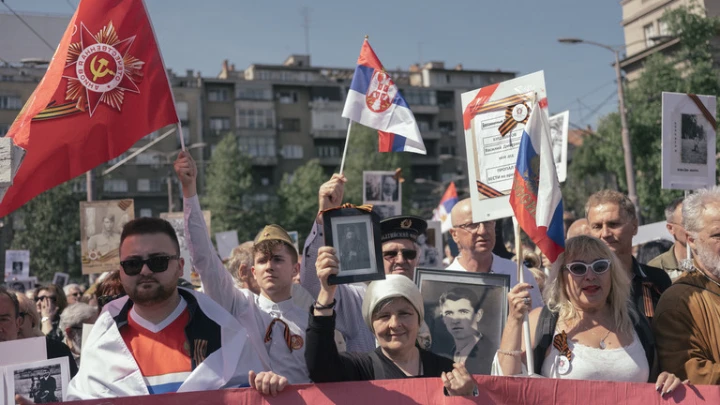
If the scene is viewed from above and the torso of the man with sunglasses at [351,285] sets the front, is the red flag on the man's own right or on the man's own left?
on the man's own right

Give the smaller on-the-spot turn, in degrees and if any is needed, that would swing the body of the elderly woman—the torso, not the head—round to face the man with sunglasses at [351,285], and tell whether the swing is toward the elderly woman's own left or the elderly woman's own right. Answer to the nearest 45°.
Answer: approximately 180°

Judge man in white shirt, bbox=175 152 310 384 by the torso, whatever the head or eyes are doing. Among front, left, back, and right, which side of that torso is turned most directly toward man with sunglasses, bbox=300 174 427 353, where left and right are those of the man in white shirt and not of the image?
left

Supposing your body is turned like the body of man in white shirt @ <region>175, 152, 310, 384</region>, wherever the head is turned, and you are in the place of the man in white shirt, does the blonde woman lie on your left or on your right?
on your left

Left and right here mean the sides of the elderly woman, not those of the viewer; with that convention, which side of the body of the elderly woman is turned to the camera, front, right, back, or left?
front

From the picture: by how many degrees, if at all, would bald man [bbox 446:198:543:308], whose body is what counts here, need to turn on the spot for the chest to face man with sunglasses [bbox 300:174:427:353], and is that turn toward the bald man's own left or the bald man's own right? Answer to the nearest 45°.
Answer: approximately 90° to the bald man's own right

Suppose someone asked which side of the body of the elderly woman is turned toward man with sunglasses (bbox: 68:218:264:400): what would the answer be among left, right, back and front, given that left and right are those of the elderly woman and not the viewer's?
right
